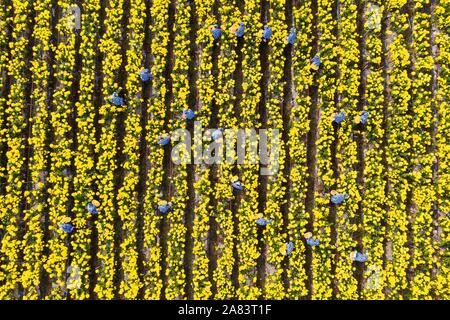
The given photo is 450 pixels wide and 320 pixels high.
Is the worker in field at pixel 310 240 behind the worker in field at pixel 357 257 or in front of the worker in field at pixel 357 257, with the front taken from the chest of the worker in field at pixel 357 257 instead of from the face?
in front

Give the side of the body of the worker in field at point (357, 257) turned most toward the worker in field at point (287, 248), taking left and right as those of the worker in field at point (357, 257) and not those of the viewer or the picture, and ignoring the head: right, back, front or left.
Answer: front

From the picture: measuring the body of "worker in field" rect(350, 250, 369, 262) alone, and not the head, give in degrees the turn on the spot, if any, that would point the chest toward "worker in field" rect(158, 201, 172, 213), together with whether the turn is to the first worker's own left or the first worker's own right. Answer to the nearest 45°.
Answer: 0° — they already face them

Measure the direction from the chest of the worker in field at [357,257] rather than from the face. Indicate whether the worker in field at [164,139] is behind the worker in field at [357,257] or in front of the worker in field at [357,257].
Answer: in front

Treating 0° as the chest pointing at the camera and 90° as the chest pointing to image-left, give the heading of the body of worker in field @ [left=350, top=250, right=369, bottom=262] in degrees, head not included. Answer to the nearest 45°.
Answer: approximately 90°
